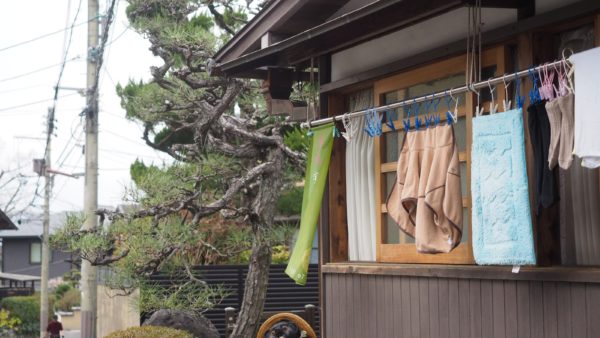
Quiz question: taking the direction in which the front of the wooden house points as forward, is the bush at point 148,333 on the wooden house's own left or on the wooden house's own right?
on the wooden house's own right

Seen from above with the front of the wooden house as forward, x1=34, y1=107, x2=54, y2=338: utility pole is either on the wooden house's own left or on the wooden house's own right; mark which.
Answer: on the wooden house's own right

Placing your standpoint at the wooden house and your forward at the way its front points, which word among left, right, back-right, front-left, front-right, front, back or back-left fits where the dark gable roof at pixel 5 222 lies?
right

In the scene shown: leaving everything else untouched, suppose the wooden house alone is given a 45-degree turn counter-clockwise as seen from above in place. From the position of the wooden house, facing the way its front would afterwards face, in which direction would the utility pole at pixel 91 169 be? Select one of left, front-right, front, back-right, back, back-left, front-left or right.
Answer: back-right

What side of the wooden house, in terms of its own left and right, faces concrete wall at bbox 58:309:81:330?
right

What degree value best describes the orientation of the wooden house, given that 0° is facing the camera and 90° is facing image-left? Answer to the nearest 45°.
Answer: approximately 45°

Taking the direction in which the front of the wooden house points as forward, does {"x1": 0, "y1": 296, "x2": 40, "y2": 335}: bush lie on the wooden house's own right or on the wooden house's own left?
on the wooden house's own right
